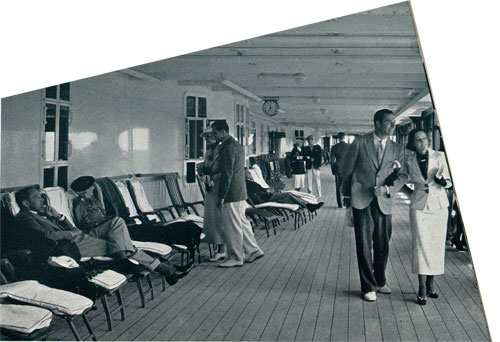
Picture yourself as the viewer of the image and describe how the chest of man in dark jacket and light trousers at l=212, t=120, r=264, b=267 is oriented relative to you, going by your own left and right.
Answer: facing to the left of the viewer

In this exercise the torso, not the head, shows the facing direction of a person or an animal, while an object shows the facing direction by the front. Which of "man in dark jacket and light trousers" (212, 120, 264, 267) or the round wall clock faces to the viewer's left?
the man in dark jacket and light trousers

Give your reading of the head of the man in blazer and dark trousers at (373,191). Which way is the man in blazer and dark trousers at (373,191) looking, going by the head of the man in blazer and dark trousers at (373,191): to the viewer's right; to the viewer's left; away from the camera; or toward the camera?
to the viewer's right

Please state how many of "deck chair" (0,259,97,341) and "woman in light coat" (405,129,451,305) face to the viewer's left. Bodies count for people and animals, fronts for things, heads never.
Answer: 0

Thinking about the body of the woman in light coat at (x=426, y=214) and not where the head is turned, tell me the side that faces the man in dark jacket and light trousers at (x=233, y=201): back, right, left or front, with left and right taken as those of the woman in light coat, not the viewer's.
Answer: right
